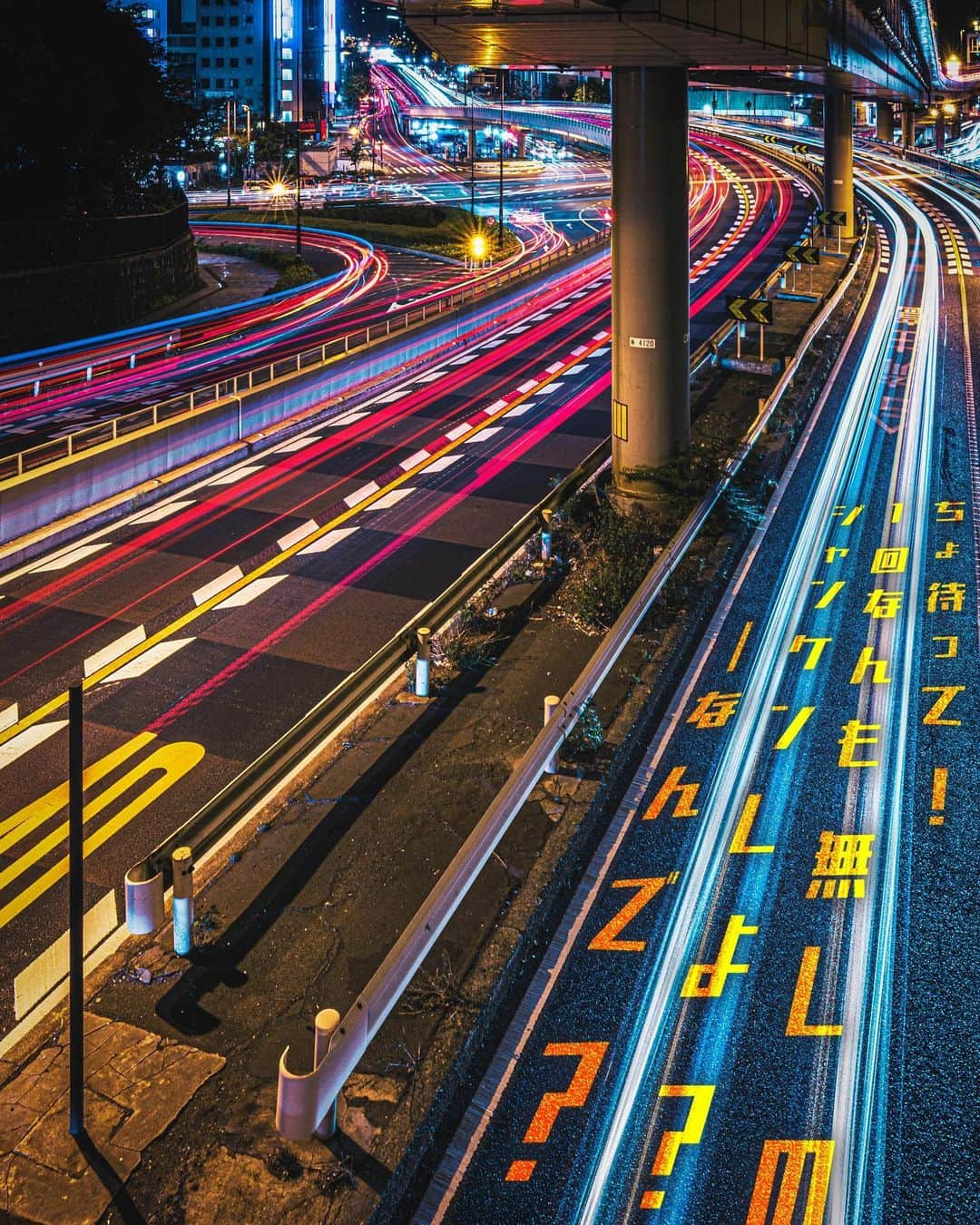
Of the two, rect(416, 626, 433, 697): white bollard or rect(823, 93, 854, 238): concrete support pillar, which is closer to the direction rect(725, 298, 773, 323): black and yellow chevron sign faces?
the white bollard

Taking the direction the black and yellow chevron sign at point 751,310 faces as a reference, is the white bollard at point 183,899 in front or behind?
in front

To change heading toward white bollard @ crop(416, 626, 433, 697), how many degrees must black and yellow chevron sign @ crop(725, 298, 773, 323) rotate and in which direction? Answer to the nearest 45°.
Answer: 0° — it already faces it

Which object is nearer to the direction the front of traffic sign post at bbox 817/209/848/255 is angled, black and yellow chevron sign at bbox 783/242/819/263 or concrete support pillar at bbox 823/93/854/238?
the black and yellow chevron sign

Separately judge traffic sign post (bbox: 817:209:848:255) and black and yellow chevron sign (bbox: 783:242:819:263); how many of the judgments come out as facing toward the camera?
2

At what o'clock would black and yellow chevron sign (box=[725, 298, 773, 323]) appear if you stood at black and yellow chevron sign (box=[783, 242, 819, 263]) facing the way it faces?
black and yellow chevron sign (box=[725, 298, 773, 323]) is roughly at 12 o'clock from black and yellow chevron sign (box=[783, 242, 819, 263]).

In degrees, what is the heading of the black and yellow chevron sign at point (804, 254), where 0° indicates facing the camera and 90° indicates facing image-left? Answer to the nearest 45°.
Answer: approximately 0°

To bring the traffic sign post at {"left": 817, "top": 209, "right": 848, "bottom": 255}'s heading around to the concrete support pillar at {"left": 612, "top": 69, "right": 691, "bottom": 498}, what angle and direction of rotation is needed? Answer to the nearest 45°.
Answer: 0° — it already faces it

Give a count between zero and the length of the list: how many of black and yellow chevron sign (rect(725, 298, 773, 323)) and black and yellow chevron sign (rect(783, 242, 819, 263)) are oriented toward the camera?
2

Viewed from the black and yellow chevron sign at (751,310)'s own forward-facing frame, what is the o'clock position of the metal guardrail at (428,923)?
The metal guardrail is roughly at 12 o'clock from the black and yellow chevron sign.
